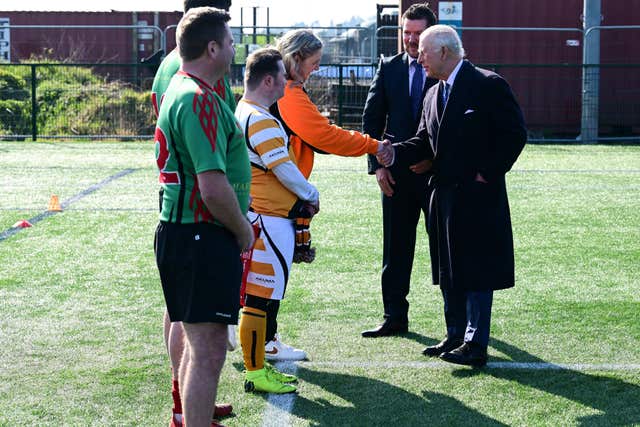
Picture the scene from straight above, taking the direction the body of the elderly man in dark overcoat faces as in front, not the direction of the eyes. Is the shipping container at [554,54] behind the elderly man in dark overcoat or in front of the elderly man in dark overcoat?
behind

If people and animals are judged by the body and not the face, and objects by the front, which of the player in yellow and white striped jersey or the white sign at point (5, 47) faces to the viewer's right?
the player in yellow and white striped jersey

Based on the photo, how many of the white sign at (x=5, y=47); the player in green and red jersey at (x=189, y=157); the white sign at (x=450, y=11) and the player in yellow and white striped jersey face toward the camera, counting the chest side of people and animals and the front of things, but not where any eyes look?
2

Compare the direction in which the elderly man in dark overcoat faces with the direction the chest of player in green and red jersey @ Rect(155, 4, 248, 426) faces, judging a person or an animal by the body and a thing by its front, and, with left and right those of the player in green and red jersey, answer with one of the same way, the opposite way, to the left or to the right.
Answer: the opposite way

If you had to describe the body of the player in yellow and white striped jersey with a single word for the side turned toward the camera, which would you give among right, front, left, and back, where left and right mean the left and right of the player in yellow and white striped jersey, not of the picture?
right

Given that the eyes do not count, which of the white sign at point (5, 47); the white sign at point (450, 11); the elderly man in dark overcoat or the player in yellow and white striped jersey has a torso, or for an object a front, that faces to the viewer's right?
the player in yellow and white striped jersey
